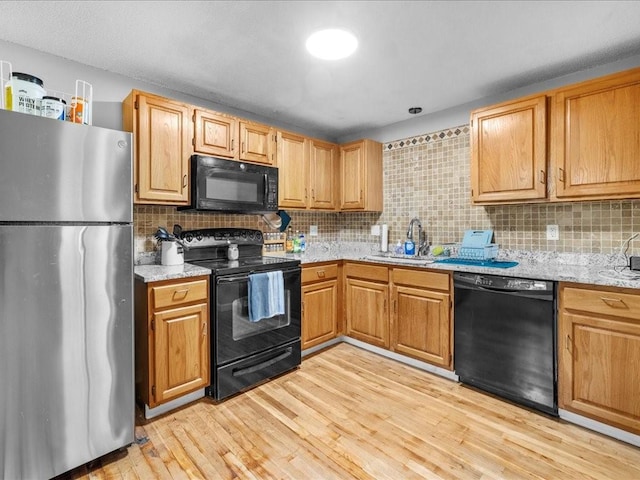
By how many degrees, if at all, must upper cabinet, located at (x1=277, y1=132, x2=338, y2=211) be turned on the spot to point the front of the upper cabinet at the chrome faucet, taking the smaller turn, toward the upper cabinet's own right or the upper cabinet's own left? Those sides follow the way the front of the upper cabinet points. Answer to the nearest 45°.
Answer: approximately 45° to the upper cabinet's own left

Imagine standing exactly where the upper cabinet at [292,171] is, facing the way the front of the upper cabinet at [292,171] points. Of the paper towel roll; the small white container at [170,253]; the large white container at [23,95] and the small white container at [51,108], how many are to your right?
3

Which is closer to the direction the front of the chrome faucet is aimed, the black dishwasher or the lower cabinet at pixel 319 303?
the lower cabinet

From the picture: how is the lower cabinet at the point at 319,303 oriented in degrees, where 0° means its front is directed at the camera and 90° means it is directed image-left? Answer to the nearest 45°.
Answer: approximately 315°

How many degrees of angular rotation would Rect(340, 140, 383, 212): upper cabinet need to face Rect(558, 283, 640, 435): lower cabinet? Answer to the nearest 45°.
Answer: approximately 90° to its left
